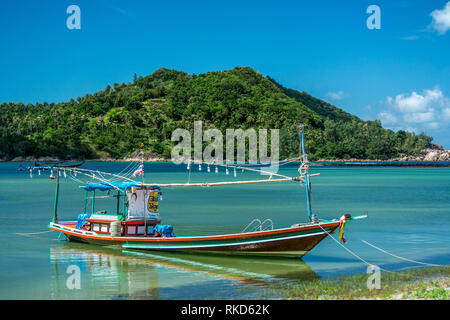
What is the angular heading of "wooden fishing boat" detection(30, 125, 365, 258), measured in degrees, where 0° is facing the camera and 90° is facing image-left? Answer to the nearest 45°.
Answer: approximately 270°
